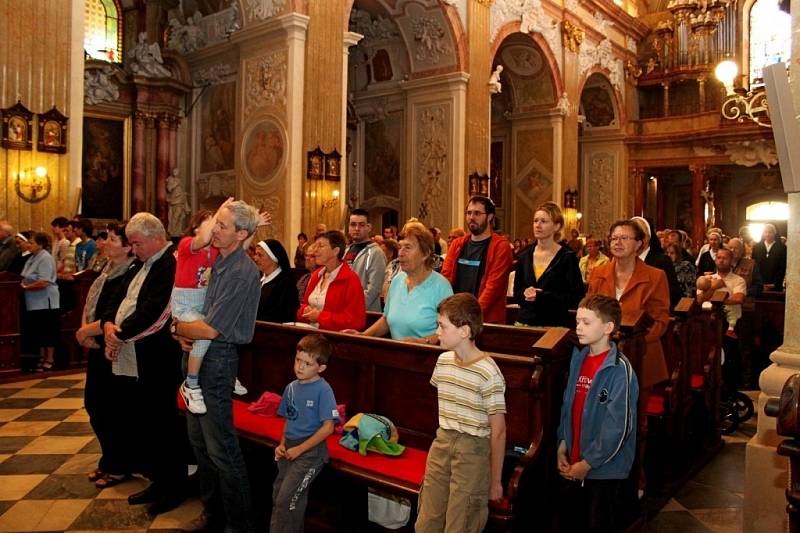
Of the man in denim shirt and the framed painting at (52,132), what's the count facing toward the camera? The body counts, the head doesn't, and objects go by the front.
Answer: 1

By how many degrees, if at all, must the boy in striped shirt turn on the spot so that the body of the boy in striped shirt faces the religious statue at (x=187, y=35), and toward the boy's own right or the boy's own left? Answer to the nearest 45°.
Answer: approximately 90° to the boy's own right

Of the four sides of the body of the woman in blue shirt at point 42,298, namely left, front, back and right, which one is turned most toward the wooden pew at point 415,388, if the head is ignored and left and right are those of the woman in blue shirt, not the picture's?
left

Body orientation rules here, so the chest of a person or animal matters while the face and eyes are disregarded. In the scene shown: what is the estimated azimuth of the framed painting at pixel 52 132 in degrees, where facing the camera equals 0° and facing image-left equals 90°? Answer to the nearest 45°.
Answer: approximately 0°

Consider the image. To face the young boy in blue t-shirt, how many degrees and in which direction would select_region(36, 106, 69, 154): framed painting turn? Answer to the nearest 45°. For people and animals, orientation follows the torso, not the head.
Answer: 0° — it already faces them

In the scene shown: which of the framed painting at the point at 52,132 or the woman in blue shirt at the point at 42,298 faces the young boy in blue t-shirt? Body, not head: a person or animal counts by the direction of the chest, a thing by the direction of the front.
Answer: the framed painting

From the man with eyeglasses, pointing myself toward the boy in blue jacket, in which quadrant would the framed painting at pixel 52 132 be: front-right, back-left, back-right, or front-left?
back-right

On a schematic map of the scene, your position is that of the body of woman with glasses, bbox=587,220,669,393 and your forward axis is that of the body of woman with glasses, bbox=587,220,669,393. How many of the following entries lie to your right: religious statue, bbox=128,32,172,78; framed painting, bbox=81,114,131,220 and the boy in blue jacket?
2

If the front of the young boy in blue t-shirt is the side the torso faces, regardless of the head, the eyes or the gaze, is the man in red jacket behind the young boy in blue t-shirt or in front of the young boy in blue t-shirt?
behind

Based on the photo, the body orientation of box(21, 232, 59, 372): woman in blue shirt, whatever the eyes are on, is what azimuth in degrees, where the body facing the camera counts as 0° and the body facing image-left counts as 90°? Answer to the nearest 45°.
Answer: approximately 90°
